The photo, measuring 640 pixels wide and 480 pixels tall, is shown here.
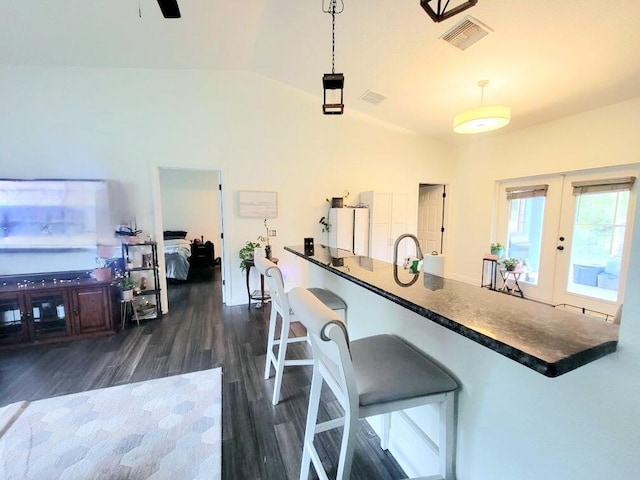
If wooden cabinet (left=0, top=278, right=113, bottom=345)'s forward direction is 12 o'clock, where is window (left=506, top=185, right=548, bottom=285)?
The window is roughly at 10 o'clock from the wooden cabinet.

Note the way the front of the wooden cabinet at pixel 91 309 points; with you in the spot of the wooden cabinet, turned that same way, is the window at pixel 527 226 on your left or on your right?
on your left

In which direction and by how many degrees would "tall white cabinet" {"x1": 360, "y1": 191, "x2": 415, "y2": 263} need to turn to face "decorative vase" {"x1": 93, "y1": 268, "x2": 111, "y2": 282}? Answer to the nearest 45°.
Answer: approximately 90° to its right

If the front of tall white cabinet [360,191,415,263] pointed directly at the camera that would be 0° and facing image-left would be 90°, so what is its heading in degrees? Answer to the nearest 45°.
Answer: approximately 315°

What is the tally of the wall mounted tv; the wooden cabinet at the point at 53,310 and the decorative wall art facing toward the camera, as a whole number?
3

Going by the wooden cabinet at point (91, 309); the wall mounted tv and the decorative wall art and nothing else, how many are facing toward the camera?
3

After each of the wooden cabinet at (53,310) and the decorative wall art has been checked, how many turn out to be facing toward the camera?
2

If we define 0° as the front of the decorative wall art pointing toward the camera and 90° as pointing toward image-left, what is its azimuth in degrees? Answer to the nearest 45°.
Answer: approximately 0°

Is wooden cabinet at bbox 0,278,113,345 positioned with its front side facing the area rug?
yes
